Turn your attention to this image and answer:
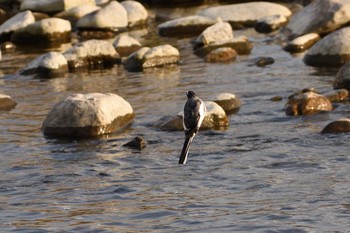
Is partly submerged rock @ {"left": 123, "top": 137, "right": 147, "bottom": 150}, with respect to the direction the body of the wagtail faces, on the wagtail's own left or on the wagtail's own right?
on the wagtail's own left

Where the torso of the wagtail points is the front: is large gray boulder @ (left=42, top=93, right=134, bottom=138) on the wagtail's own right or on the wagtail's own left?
on the wagtail's own left

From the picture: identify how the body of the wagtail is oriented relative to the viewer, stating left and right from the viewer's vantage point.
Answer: facing away from the viewer and to the right of the viewer

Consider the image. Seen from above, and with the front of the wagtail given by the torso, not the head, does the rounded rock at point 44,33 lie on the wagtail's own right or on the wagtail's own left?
on the wagtail's own left

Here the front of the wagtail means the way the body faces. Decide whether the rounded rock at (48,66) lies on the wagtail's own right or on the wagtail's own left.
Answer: on the wagtail's own left

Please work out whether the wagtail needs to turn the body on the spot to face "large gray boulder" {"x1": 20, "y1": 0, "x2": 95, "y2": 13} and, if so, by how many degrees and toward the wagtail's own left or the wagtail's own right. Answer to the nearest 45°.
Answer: approximately 45° to the wagtail's own left

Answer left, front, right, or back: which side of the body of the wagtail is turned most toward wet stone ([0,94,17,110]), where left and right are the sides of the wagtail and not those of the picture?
left

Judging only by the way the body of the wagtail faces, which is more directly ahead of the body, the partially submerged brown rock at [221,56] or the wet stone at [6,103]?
the partially submerged brown rock

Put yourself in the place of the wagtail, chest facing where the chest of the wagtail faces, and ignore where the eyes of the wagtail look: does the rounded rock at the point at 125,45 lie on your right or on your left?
on your left

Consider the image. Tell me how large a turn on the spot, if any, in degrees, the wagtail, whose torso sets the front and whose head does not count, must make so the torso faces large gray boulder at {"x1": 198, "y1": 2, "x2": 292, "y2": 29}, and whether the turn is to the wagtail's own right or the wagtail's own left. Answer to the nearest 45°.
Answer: approximately 45° to the wagtail's own left
